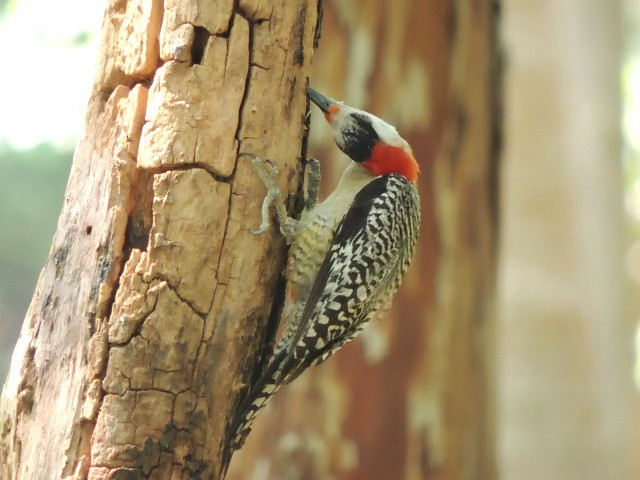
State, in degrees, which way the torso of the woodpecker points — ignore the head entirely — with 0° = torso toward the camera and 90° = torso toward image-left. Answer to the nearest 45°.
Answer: approximately 90°
